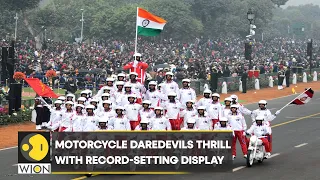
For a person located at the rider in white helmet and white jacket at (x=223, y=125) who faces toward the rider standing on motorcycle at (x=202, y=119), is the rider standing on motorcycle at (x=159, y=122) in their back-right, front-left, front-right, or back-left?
front-left

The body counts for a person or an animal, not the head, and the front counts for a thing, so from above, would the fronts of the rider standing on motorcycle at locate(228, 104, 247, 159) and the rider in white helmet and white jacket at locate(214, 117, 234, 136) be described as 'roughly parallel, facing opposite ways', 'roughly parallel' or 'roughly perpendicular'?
roughly parallel

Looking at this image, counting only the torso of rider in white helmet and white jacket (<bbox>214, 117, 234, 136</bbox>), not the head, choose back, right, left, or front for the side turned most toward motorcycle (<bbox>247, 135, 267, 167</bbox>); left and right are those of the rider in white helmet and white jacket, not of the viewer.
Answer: left

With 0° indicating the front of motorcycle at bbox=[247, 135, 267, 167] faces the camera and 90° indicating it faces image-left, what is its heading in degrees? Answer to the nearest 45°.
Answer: approximately 45°

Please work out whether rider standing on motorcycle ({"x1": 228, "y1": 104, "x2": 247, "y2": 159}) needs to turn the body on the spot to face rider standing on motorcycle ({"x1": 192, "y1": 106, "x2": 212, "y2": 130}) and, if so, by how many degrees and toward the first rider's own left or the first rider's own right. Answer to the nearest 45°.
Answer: approximately 90° to the first rider's own right

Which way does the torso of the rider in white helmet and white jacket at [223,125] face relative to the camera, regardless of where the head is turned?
toward the camera

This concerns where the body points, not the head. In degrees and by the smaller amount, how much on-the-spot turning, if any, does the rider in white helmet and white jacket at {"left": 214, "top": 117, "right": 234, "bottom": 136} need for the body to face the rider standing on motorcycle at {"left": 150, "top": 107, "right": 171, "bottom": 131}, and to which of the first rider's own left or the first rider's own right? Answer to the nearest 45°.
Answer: approximately 90° to the first rider's own right

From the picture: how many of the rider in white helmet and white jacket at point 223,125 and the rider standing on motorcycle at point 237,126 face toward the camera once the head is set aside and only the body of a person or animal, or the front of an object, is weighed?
2

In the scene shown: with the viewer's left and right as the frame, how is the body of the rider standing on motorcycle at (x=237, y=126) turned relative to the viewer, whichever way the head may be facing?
facing the viewer

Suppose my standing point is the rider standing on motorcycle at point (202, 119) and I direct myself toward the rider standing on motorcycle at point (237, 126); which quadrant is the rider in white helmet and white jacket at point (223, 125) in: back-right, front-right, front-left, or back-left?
front-right
